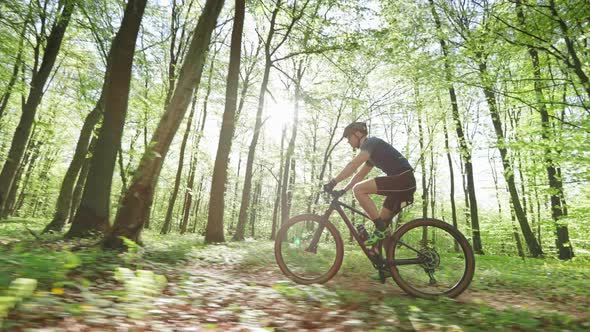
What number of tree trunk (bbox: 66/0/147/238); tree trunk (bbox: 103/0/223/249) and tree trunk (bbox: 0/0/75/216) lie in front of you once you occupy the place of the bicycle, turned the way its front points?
3

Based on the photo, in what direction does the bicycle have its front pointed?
to the viewer's left

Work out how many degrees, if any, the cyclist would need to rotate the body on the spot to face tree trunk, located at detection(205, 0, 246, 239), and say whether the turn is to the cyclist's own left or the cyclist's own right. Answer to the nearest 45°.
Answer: approximately 45° to the cyclist's own right

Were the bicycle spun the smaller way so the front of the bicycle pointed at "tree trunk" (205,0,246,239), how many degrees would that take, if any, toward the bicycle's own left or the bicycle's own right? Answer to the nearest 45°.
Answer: approximately 45° to the bicycle's own right

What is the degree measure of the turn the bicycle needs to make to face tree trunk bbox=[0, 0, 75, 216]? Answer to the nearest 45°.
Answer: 0° — it already faces it

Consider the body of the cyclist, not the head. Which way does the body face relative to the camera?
to the viewer's left

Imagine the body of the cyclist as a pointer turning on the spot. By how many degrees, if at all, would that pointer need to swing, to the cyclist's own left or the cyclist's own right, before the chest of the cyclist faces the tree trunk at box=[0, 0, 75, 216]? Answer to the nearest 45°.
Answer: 0° — they already face it
